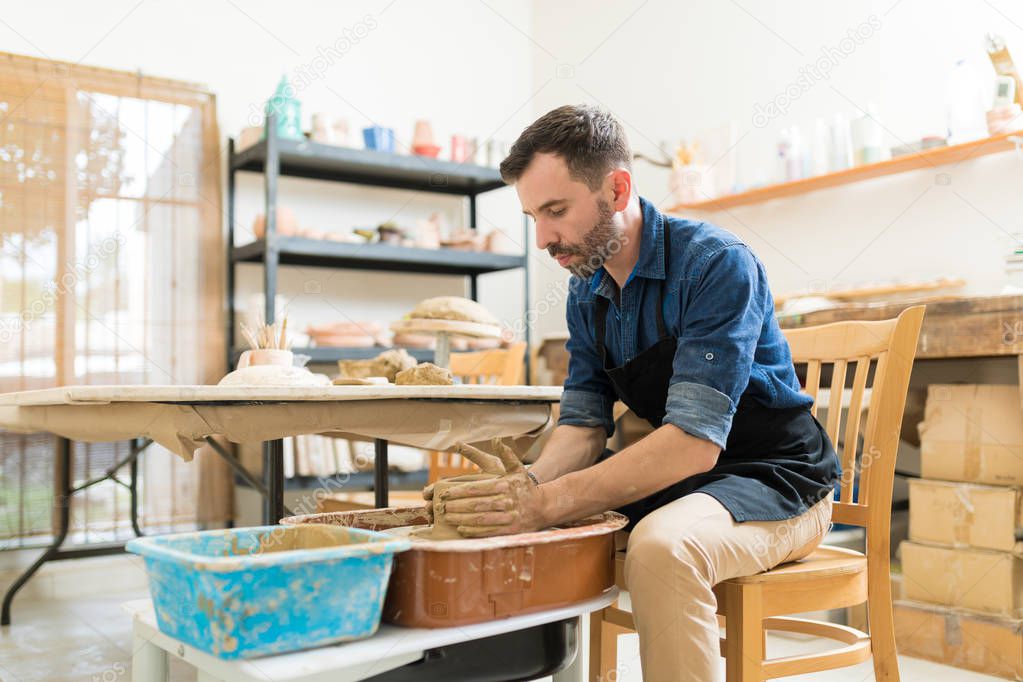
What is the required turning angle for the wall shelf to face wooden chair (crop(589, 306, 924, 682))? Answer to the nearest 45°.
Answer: approximately 45° to its left

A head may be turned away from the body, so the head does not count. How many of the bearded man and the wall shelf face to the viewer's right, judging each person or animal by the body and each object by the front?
0

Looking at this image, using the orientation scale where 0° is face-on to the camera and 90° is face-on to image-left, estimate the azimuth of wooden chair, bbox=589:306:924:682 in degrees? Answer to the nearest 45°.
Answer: approximately 45°

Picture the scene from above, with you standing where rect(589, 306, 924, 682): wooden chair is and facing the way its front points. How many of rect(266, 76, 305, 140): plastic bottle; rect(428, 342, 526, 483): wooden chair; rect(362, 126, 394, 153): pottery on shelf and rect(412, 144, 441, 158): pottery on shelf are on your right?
4

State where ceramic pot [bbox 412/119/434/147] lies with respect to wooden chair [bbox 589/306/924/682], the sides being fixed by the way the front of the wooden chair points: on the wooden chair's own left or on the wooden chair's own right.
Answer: on the wooden chair's own right

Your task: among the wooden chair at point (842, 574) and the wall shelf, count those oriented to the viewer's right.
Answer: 0

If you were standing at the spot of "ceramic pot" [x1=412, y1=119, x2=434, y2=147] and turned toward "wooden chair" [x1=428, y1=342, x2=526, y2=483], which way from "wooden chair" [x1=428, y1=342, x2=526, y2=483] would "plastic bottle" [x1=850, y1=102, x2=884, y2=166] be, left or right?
left

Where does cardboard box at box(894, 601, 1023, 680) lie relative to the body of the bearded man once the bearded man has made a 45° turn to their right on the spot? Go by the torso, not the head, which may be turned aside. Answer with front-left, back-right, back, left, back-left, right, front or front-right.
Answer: back-right

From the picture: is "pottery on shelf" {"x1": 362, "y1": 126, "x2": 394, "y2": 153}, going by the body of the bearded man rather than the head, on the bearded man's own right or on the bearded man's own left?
on the bearded man's own right

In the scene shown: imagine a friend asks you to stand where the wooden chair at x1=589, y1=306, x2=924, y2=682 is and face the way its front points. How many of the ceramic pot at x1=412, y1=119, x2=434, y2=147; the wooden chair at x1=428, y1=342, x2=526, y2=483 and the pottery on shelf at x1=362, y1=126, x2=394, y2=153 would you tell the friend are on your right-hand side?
3

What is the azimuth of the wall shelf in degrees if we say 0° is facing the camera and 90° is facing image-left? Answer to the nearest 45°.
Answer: approximately 45°
